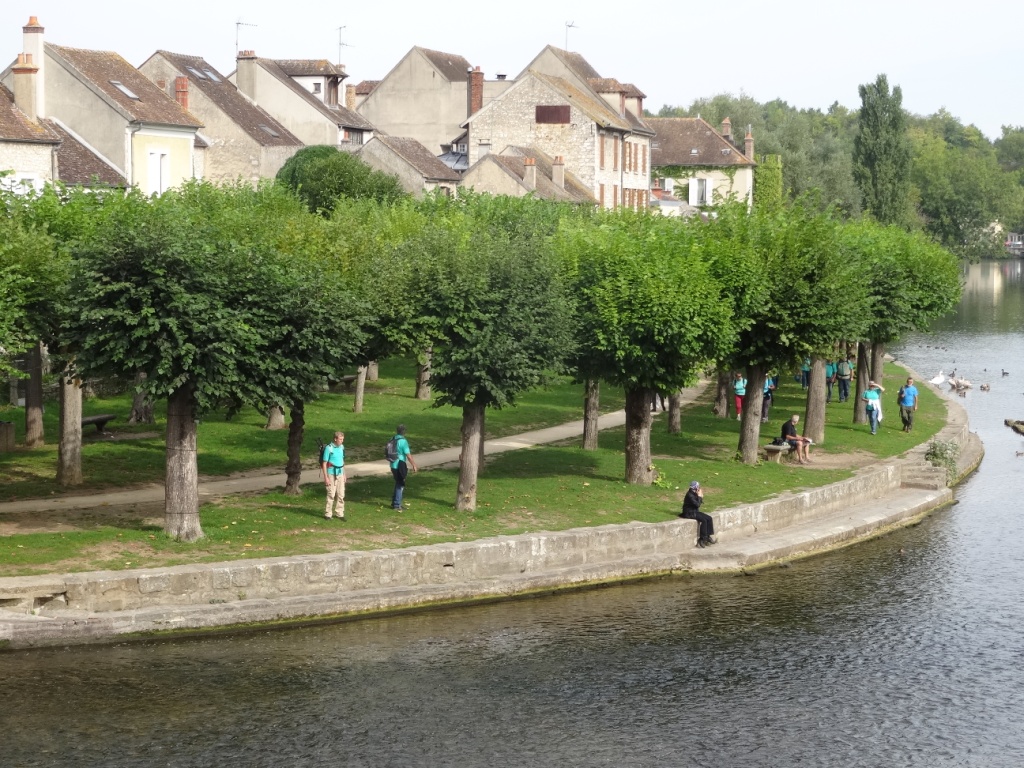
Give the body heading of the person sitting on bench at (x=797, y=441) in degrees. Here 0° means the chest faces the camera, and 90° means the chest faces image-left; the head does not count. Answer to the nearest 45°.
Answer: approximately 315°

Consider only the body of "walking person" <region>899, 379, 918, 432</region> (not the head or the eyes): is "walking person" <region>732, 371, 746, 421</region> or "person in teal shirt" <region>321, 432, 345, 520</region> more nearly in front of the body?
the person in teal shirt

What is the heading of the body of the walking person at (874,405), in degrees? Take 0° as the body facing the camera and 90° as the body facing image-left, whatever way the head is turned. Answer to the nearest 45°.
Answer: approximately 0°

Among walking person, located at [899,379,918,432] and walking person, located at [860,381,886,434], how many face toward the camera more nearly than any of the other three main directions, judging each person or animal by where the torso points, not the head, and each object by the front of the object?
2

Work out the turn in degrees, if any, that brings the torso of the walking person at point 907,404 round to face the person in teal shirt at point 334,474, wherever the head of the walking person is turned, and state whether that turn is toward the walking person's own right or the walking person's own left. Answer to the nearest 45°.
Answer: approximately 45° to the walking person's own right

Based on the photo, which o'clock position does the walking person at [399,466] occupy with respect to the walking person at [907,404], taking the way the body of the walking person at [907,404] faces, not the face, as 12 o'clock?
the walking person at [399,466] is roughly at 1 o'clock from the walking person at [907,404].

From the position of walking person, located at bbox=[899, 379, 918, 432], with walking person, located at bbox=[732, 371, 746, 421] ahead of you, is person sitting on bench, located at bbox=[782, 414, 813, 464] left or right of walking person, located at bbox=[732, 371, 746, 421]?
left

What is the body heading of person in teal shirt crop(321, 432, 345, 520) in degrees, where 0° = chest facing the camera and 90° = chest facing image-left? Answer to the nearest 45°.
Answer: approximately 315°
